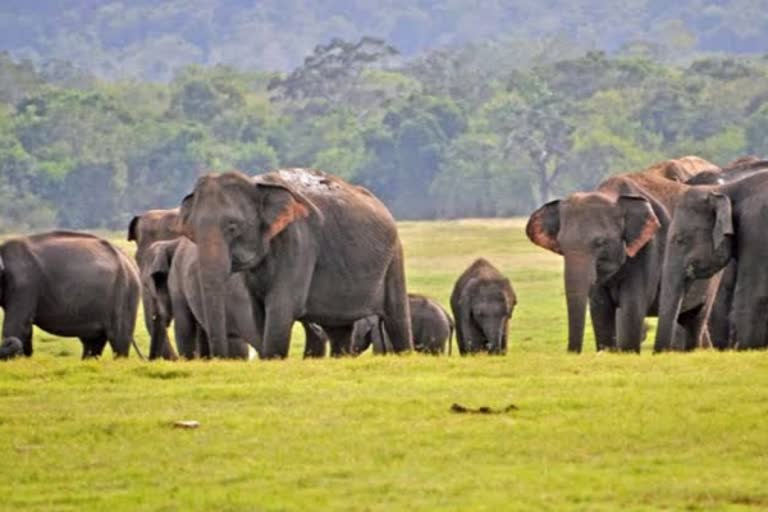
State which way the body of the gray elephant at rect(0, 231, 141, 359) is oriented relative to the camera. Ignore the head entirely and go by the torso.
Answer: to the viewer's left

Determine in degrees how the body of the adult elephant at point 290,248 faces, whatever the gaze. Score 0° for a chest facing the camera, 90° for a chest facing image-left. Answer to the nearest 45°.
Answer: approximately 45°

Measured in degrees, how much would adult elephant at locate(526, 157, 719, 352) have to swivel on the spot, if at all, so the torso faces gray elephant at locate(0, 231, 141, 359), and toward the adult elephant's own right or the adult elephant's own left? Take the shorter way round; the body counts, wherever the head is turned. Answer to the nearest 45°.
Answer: approximately 45° to the adult elephant's own right

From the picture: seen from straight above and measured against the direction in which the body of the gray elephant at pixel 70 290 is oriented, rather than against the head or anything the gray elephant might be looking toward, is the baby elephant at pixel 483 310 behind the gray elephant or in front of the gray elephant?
behind

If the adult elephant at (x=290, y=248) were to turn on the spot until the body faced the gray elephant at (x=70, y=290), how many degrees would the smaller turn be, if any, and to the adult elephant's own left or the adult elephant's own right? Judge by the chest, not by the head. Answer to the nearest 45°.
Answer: approximately 90° to the adult elephant's own right

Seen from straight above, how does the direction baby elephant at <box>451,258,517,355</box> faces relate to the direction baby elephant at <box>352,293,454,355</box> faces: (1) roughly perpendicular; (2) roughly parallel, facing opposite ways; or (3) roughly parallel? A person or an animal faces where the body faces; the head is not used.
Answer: roughly perpendicular

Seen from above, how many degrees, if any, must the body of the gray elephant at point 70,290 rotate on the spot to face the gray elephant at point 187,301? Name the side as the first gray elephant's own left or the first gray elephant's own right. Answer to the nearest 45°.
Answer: approximately 180°
